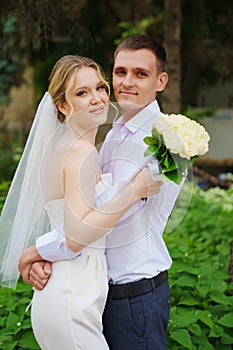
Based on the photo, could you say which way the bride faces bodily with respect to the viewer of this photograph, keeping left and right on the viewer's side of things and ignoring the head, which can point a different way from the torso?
facing to the right of the viewer
